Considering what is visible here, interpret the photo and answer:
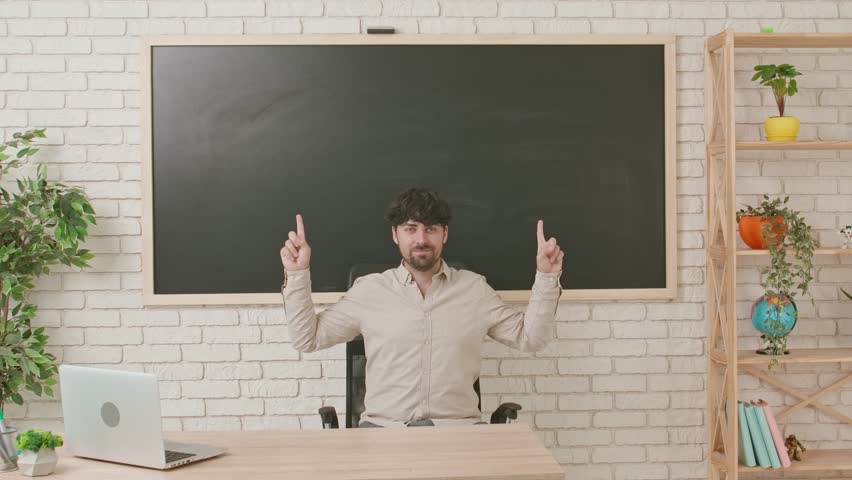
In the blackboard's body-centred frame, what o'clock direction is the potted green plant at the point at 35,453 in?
The potted green plant is roughly at 1 o'clock from the blackboard.

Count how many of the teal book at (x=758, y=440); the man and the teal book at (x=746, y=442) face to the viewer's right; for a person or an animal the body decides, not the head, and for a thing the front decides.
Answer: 2

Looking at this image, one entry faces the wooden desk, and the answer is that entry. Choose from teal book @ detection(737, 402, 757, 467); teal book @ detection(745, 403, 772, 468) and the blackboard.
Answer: the blackboard

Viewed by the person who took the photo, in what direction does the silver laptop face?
facing away from the viewer and to the right of the viewer

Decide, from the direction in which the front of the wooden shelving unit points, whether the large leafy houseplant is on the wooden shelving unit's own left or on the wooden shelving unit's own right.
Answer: on the wooden shelving unit's own right

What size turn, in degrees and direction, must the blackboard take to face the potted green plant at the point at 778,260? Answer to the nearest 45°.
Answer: approximately 90° to its left

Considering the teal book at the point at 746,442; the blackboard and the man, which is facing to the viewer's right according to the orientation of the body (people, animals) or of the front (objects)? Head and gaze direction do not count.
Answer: the teal book
